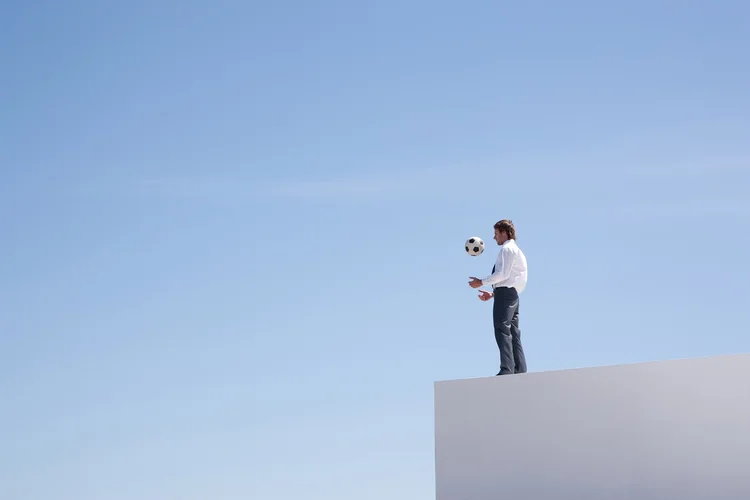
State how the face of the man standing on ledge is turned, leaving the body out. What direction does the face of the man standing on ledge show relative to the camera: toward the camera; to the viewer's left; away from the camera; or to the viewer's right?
to the viewer's left

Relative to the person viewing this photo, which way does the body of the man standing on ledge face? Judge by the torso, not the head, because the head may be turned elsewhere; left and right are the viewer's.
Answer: facing to the left of the viewer
